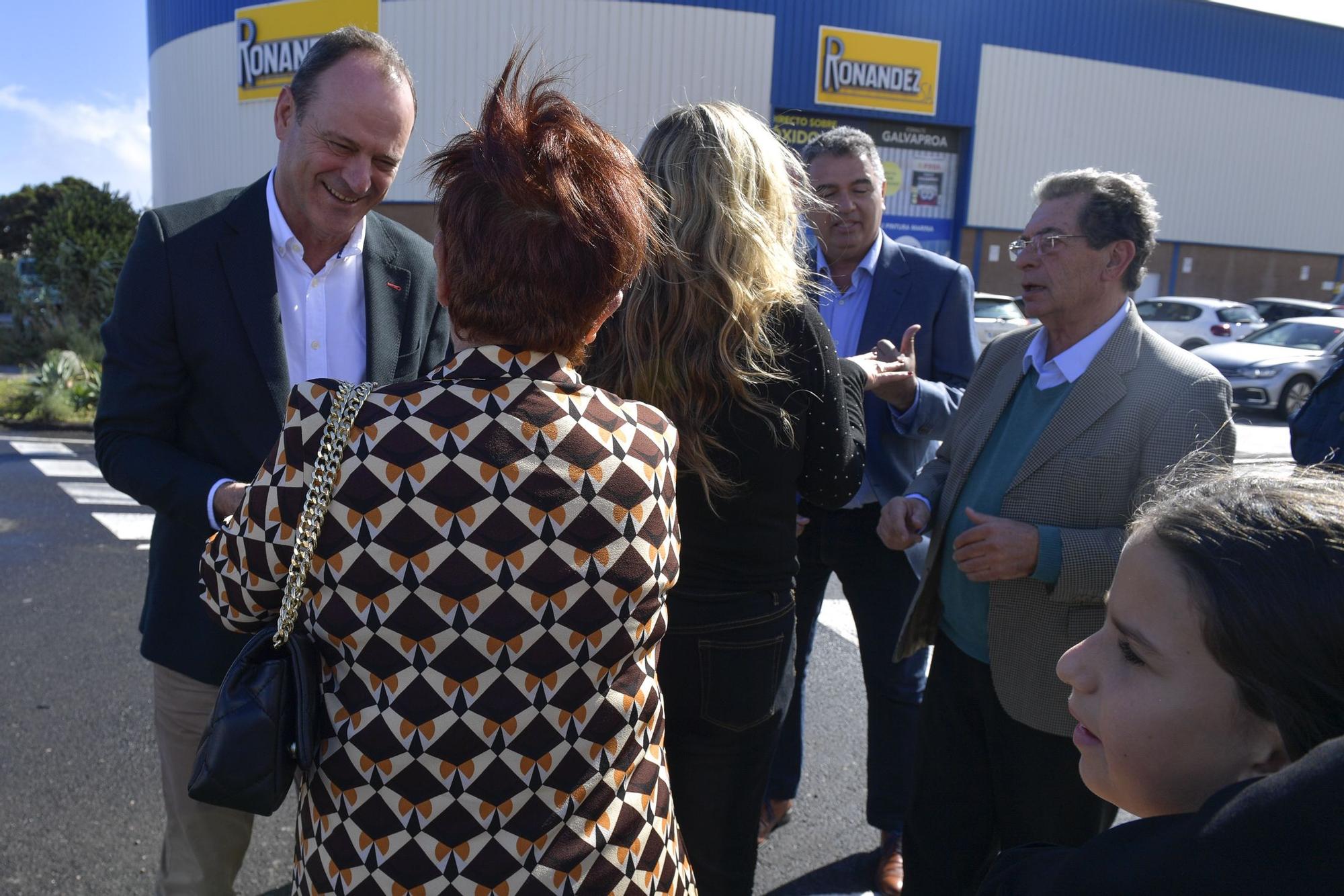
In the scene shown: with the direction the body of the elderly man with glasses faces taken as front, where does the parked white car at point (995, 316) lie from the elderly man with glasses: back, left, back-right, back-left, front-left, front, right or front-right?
back-right

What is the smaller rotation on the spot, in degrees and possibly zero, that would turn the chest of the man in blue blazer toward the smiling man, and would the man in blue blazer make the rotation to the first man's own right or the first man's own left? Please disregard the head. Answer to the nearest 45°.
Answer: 0° — they already face them

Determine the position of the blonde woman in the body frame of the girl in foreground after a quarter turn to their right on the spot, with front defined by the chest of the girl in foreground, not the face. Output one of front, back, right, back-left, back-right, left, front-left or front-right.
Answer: front-left

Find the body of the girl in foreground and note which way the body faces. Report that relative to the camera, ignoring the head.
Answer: to the viewer's left

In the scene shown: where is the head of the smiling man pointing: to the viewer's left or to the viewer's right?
to the viewer's right

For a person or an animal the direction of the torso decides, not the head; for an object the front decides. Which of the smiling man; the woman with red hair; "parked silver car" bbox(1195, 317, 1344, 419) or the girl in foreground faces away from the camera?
the woman with red hair

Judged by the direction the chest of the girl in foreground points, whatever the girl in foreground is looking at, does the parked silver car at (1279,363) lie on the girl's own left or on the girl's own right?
on the girl's own right

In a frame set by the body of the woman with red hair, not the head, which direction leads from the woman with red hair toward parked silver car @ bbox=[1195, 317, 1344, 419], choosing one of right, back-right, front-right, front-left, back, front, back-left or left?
front-right

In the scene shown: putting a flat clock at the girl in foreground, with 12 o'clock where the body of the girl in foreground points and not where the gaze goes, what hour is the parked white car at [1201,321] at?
The parked white car is roughly at 3 o'clock from the girl in foreground.

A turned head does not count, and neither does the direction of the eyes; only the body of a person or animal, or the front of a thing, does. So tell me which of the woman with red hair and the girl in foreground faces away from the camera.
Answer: the woman with red hair

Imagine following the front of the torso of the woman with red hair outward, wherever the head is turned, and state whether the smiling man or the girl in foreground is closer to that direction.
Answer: the smiling man

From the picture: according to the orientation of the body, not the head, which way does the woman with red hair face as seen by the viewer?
away from the camera
